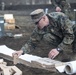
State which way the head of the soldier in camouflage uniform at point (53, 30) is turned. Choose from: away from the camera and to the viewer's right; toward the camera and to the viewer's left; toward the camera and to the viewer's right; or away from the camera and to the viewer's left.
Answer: toward the camera and to the viewer's left
